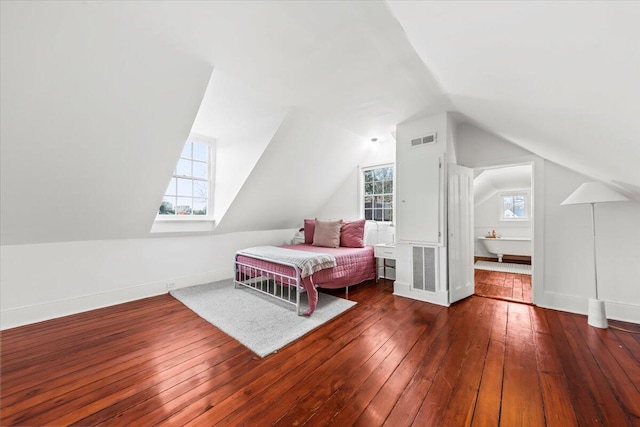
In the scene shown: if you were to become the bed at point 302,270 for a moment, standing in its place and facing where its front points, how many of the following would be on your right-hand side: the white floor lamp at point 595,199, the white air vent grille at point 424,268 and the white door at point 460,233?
0

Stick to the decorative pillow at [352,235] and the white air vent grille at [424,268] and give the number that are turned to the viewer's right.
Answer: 0

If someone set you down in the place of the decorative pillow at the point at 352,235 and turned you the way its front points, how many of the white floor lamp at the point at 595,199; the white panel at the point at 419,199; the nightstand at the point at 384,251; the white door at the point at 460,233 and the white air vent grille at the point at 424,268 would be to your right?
0

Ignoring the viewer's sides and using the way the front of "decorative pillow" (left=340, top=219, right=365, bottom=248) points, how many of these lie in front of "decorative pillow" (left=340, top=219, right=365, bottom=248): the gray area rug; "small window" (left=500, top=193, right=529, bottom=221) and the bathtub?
1

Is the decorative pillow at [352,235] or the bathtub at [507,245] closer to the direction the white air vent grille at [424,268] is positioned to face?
the decorative pillow

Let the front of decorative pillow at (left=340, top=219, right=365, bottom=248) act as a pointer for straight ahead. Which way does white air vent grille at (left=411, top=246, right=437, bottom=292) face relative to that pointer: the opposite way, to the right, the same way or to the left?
the same way

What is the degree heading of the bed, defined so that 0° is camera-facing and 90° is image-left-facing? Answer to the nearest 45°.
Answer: approximately 45°

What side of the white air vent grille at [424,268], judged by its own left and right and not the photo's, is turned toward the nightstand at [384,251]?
right

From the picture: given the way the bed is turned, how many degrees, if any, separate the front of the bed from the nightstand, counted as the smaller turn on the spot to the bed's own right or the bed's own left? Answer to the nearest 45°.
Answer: approximately 135° to the bed's own left

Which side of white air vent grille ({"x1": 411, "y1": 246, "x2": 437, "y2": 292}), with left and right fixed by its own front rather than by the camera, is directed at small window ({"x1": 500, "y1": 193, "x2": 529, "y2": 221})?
back

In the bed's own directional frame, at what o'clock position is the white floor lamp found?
The white floor lamp is roughly at 8 o'clock from the bed.

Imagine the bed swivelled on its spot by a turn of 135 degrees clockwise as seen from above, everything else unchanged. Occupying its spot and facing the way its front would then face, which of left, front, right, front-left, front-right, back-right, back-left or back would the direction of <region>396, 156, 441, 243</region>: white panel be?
right

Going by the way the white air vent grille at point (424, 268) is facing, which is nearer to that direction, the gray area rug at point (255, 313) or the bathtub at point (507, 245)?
the gray area rug

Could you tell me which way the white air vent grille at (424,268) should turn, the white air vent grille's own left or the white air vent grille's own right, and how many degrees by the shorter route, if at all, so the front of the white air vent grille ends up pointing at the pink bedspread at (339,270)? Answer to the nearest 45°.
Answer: approximately 45° to the white air vent grille's own right

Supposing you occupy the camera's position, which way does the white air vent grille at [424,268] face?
facing the viewer and to the left of the viewer

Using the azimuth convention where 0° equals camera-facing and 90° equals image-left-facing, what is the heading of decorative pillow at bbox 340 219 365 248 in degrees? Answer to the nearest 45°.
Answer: approximately 45°

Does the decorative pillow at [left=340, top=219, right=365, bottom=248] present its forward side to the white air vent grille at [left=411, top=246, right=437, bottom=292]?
no
